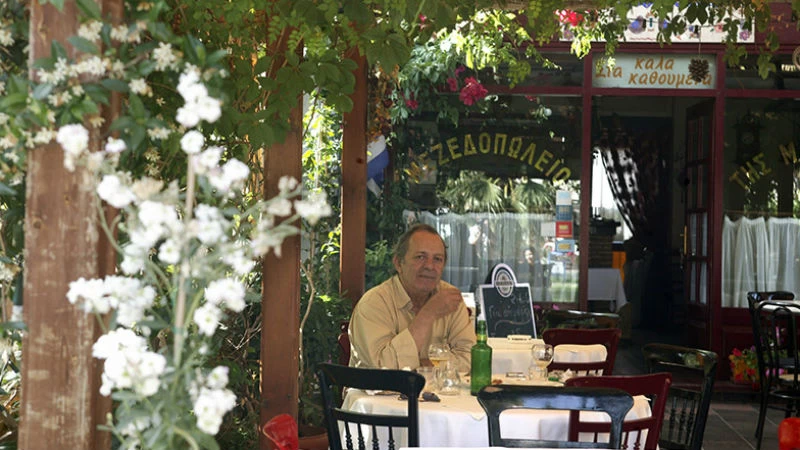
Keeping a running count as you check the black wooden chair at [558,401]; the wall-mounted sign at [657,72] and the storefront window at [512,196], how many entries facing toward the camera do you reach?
2

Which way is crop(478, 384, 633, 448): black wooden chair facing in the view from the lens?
facing away from the viewer

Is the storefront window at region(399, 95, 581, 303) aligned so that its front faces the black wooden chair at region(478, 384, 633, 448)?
yes

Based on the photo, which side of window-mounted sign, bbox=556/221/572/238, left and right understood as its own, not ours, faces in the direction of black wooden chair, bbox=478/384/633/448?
front

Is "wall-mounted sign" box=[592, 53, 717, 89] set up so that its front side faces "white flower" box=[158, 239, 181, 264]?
yes

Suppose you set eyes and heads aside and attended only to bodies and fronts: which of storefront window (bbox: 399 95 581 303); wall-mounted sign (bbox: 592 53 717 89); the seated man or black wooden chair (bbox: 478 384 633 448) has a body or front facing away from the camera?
the black wooden chair

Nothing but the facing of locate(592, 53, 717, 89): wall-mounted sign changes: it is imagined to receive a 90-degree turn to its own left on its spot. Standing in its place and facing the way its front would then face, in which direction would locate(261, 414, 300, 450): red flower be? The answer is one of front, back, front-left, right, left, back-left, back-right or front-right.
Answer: right

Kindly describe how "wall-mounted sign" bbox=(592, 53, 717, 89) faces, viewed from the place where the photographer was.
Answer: facing the viewer

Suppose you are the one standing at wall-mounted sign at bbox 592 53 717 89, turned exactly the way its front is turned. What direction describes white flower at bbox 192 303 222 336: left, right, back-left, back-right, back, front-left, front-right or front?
front

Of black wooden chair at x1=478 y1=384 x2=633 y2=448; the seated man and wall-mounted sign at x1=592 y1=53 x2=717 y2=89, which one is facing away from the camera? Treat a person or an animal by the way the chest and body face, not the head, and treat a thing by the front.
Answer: the black wooden chair

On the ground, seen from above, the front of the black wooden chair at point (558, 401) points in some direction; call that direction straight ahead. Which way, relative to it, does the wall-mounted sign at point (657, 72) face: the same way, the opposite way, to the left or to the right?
the opposite way

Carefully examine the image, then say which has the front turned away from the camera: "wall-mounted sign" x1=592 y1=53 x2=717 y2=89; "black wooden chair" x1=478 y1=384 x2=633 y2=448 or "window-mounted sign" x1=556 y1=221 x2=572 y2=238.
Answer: the black wooden chair

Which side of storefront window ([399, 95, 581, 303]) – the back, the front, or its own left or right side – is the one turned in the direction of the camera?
front

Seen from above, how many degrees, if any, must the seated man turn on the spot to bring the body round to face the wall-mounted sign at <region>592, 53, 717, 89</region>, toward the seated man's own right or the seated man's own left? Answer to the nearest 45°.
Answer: approximately 90° to the seated man's own left

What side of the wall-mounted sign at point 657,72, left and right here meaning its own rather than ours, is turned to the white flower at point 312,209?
front

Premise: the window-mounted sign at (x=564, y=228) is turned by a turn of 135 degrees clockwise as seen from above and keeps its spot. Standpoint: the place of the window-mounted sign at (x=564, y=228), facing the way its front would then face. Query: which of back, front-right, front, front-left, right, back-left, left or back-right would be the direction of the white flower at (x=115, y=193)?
back-left

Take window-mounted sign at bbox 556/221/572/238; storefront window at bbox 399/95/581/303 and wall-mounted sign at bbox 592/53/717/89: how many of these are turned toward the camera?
3

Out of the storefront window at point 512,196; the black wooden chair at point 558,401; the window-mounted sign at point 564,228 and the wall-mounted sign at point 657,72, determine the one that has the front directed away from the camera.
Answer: the black wooden chair

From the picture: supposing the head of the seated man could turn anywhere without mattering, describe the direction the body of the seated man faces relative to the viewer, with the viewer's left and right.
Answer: facing the viewer and to the right of the viewer
